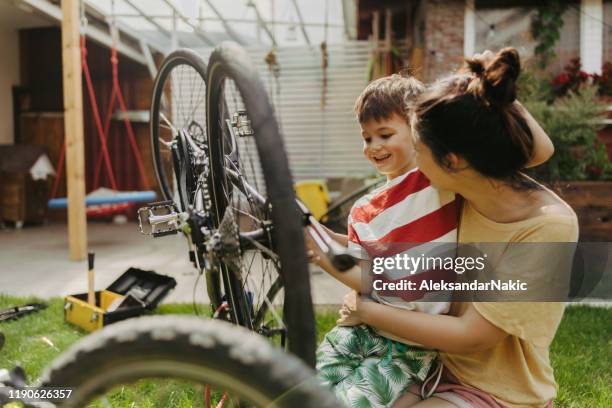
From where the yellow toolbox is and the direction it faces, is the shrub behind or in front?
behind

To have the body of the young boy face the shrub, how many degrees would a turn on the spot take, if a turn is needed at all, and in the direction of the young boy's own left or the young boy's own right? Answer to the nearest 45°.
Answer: approximately 135° to the young boy's own right

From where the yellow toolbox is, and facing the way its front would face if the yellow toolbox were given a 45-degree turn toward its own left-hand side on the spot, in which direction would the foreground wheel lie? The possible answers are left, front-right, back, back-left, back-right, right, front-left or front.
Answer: front

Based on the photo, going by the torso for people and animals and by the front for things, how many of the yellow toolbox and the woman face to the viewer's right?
0

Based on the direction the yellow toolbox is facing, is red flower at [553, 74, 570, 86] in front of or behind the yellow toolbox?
behind

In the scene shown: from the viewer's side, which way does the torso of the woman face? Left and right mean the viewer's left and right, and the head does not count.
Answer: facing to the left of the viewer

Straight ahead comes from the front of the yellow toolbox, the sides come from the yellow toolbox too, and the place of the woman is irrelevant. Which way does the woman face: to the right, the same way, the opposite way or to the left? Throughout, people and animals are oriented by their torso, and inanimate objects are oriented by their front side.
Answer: to the right

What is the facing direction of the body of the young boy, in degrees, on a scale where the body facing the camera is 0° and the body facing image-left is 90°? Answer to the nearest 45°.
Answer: approximately 45°

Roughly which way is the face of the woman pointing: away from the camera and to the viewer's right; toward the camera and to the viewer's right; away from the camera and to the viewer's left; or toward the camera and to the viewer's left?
away from the camera and to the viewer's left

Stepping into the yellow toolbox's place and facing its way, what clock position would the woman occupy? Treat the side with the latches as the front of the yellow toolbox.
The woman is roughly at 10 o'clock from the yellow toolbox.

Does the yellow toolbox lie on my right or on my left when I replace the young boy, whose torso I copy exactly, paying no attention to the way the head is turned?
on my right

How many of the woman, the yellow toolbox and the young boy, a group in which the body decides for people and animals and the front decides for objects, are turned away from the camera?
0

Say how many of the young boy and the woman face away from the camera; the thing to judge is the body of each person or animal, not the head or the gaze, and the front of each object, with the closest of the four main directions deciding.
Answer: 0

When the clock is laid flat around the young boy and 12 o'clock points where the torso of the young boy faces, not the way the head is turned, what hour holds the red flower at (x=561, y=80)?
The red flower is roughly at 5 o'clock from the young boy.

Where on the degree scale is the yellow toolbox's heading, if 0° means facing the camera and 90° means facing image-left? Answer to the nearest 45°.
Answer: approximately 45°
